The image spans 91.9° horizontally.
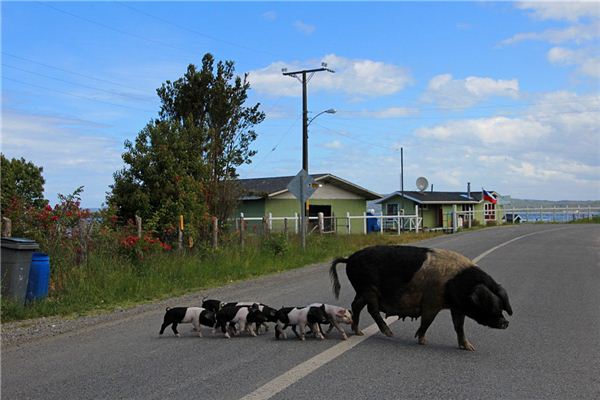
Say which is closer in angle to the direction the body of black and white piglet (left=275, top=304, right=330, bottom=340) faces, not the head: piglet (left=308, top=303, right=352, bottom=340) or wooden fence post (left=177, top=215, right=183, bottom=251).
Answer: the piglet

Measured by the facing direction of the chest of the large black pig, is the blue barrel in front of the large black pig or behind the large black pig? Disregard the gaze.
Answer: behind

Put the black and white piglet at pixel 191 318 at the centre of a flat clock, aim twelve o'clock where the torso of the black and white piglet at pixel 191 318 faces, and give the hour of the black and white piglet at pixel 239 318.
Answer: the black and white piglet at pixel 239 318 is roughly at 1 o'clock from the black and white piglet at pixel 191 318.

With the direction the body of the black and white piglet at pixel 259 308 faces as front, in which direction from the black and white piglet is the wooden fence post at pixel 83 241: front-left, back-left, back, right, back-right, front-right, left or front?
back-left

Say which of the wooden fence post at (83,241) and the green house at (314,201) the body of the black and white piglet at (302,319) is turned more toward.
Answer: the green house

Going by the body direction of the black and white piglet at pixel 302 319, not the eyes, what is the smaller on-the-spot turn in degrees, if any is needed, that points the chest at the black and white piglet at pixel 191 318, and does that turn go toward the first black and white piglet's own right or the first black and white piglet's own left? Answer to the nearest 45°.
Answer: approximately 180°

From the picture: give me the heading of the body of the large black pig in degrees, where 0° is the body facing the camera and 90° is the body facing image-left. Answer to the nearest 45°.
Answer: approximately 270°

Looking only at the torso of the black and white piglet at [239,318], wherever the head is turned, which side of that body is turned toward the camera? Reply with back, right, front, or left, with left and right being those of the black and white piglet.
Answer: right

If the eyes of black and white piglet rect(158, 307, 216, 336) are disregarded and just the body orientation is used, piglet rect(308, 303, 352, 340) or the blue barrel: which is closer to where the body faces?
the piglet

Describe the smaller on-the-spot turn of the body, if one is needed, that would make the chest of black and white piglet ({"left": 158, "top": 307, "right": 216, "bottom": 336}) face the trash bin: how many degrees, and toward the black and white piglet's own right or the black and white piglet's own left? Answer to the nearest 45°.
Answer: approximately 135° to the black and white piglet's own left

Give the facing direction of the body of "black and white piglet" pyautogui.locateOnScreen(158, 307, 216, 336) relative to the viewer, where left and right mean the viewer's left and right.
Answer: facing to the right of the viewer

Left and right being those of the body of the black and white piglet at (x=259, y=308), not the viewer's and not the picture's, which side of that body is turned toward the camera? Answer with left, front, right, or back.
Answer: right
